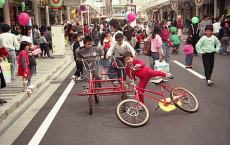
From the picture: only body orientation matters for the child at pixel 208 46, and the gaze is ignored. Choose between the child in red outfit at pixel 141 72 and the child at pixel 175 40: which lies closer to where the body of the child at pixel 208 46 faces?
the child in red outfit

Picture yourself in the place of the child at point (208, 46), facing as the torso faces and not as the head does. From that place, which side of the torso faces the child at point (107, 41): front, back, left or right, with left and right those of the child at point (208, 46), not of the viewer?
right

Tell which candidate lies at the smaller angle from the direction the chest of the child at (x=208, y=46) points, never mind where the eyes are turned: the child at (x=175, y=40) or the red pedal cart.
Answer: the red pedal cart

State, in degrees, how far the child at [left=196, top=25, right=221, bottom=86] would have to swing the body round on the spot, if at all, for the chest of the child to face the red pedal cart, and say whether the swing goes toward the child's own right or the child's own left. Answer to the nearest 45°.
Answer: approximately 45° to the child's own right

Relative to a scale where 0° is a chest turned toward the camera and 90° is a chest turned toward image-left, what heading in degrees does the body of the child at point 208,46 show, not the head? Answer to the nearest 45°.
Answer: approximately 0°

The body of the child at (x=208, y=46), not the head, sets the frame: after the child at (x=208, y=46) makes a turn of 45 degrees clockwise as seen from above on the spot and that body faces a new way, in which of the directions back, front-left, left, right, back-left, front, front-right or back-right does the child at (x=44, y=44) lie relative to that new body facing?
right
